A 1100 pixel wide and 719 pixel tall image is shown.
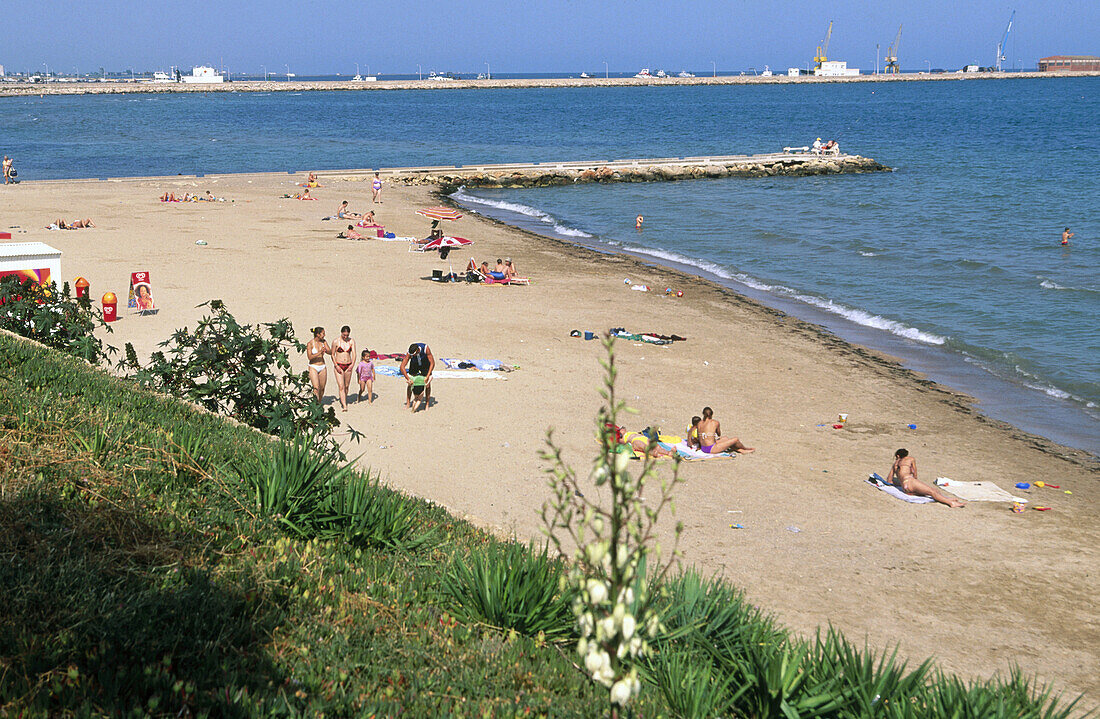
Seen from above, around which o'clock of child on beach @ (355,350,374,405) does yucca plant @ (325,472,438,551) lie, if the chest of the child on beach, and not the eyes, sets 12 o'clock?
The yucca plant is roughly at 12 o'clock from the child on beach.

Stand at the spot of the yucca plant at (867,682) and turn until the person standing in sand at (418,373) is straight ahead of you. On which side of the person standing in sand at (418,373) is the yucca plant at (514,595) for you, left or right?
left

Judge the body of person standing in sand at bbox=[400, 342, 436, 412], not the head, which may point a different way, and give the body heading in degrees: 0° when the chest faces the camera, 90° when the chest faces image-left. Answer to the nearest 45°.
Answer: approximately 0°

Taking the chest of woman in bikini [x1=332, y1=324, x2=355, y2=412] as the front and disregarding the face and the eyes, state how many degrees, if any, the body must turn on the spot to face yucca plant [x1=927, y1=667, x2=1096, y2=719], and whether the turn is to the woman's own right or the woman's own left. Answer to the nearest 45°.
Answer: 0° — they already face it

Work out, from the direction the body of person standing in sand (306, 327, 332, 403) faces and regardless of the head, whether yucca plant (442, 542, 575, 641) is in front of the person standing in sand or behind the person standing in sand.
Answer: in front

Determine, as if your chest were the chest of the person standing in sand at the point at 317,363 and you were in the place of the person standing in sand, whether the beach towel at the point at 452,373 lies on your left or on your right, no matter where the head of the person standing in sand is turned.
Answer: on your left

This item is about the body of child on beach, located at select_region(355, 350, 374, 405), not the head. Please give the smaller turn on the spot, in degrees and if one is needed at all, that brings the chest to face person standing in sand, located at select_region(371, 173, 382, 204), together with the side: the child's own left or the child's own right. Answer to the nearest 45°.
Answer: approximately 180°

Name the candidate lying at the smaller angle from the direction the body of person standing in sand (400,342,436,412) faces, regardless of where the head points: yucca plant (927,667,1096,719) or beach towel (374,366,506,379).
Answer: the yucca plant

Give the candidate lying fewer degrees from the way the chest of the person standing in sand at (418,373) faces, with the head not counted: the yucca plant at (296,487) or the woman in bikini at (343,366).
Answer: the yucca plant

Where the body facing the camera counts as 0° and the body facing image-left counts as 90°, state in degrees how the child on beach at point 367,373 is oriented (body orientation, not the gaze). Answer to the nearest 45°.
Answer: approximately 0°
